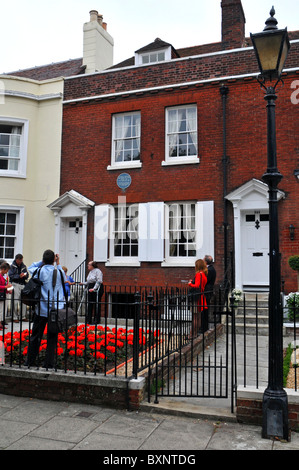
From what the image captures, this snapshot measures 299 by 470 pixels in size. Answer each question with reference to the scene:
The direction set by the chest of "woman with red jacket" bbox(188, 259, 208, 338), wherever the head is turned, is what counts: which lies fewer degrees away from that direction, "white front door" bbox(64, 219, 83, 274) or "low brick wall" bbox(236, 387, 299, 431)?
the white front door

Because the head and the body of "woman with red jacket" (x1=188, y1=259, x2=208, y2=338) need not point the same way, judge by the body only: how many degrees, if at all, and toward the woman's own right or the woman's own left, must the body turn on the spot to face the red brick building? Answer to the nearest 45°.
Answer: approximately 90° to the woman's own right

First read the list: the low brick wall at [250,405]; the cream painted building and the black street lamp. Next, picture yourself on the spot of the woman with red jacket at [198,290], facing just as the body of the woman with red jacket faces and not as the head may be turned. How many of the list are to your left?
2

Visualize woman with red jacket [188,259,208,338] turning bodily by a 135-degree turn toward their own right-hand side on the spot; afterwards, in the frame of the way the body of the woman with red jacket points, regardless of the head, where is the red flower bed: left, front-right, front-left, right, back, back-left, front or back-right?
back

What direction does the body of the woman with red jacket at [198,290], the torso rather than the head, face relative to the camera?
to the viewer's left

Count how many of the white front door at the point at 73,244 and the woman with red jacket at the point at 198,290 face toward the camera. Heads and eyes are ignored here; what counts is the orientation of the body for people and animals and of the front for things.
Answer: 1

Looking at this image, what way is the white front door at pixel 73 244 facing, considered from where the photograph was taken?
facing the viewer

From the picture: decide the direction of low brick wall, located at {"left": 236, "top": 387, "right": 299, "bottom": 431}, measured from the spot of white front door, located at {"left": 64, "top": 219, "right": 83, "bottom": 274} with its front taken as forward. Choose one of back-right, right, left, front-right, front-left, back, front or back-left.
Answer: front

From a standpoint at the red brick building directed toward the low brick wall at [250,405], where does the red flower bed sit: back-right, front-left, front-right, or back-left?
front-right

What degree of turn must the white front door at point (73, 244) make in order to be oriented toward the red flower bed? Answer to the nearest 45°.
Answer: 0° — it already faces it

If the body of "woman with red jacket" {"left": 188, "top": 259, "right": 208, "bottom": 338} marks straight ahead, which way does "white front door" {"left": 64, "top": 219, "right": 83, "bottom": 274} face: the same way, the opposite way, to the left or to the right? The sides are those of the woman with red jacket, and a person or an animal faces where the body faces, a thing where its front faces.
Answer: to the left
